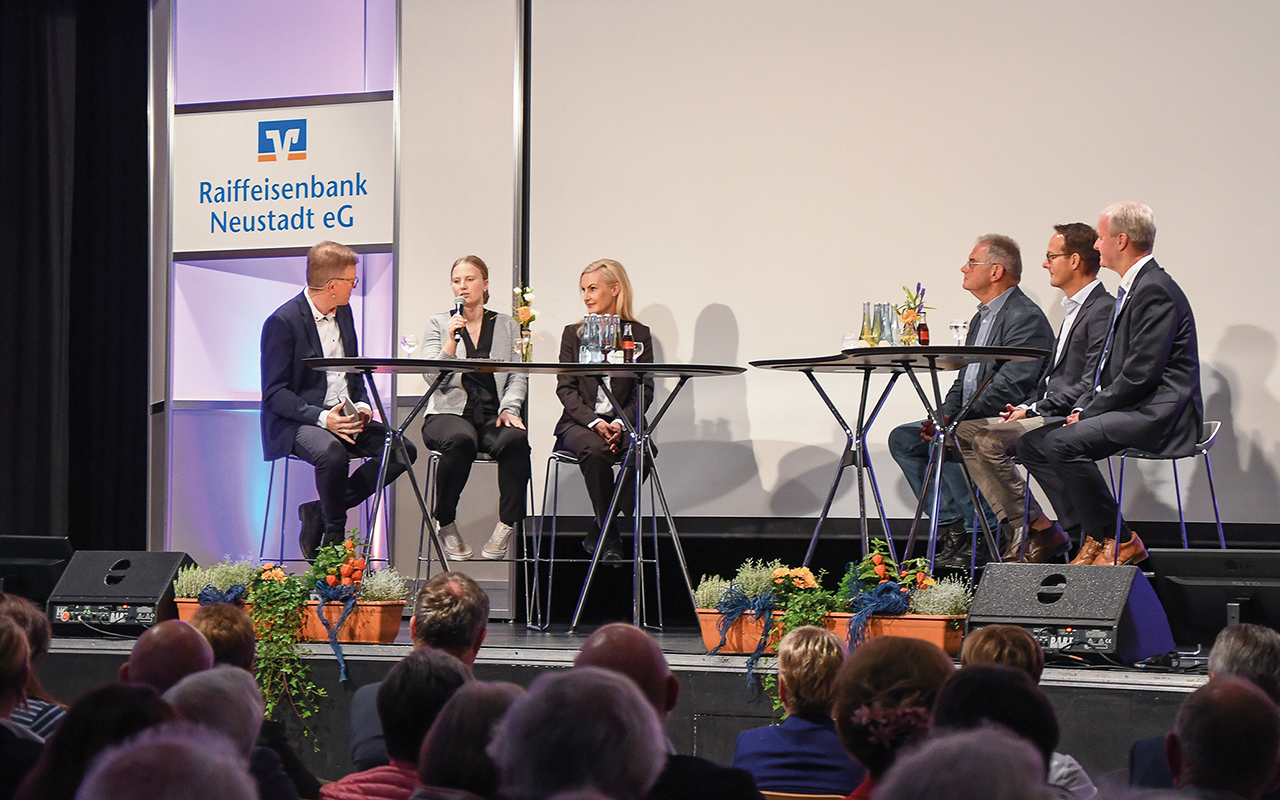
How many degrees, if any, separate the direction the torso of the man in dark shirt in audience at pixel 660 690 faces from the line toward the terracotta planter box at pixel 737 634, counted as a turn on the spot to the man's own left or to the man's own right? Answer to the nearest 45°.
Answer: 0° — they already face it

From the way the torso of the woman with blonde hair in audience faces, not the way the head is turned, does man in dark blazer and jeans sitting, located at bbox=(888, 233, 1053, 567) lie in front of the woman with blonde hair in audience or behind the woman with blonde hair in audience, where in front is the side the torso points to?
in front

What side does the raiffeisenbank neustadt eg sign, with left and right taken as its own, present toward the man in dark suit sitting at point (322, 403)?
front

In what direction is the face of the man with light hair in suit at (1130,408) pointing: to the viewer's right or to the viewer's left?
to the viewer's left

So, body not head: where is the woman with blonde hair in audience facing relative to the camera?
away from the camera

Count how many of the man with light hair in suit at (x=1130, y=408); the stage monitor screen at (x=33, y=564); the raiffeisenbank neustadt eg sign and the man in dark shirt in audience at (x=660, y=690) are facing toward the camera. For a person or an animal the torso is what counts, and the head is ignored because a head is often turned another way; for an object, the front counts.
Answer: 1

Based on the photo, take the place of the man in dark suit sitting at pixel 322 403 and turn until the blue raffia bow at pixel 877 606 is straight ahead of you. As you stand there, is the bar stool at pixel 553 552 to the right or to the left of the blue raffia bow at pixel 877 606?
left

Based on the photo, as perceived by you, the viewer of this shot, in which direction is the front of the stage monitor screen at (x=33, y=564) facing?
facing away from the viewer

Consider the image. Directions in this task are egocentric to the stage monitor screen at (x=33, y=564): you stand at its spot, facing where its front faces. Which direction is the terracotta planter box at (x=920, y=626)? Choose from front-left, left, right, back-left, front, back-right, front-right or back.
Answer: back-right

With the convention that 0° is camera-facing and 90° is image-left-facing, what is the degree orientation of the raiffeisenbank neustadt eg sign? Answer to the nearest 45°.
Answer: approximately 0°

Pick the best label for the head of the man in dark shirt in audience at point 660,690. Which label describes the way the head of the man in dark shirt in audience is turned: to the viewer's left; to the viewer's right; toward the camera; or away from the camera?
away from the camera

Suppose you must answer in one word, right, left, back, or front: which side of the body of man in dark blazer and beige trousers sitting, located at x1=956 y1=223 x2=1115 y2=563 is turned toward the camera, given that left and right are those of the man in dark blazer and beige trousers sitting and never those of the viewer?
left

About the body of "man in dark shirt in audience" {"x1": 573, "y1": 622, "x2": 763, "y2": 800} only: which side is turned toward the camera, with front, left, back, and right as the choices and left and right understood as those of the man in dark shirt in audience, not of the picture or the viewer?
back

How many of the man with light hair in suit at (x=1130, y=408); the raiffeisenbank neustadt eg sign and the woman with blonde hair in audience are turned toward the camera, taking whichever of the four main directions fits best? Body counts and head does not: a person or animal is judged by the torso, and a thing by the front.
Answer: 1

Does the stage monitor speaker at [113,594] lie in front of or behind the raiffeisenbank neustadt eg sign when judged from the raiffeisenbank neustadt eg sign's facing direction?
in front

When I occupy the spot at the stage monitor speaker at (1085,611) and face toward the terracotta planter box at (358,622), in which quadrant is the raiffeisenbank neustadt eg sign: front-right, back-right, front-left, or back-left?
front-right

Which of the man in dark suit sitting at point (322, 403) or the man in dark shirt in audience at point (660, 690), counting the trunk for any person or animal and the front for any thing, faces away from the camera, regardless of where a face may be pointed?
the man in dark shirt in audience

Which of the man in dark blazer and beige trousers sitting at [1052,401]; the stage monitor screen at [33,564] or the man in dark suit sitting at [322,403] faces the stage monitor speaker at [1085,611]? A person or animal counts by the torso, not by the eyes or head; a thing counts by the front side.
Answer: the man in dark suit sitting at [322,403]

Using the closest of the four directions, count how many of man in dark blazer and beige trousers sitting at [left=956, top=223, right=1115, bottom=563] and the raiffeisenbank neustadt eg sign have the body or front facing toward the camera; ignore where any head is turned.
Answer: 1

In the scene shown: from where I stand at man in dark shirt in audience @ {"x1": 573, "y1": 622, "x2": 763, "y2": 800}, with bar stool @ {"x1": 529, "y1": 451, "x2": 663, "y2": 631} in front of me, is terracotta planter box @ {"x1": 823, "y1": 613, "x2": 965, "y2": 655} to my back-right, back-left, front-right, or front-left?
front-right

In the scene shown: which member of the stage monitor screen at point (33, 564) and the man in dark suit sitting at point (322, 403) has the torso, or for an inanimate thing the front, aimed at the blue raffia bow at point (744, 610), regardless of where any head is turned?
the man in dark suit sitting

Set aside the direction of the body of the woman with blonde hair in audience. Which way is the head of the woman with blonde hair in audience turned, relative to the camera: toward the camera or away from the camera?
away from the camera

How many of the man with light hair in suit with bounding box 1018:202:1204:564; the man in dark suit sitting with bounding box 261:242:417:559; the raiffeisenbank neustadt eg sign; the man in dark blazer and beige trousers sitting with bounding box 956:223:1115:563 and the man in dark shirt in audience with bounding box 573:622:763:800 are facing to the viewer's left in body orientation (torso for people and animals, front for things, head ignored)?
2

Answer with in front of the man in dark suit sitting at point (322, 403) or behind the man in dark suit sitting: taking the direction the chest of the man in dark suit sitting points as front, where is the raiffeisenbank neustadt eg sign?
behind
